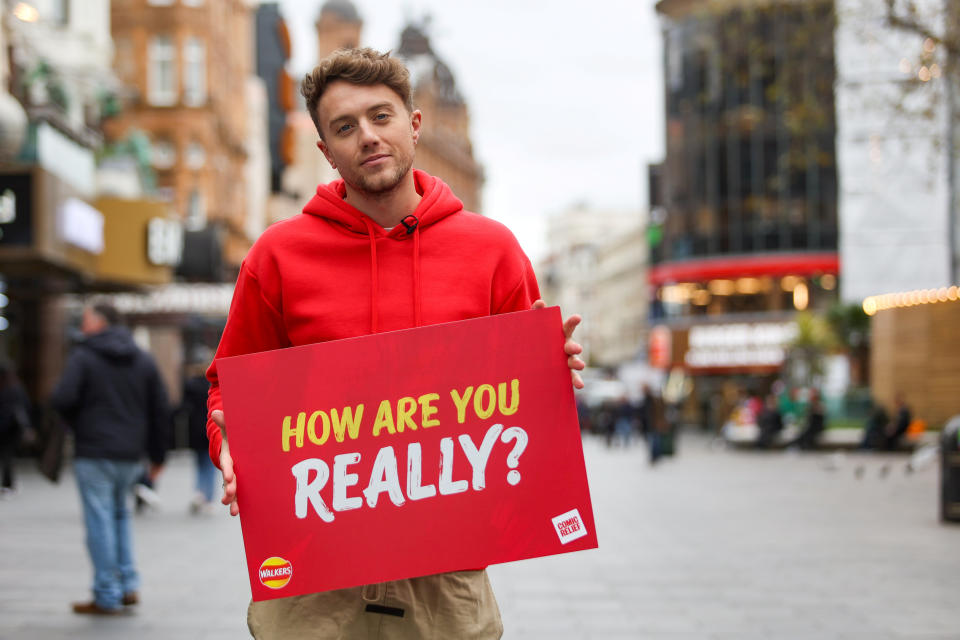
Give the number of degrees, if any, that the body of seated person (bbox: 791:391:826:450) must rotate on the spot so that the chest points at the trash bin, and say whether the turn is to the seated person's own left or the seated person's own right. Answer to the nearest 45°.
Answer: approximately 90° to the seated person's own left

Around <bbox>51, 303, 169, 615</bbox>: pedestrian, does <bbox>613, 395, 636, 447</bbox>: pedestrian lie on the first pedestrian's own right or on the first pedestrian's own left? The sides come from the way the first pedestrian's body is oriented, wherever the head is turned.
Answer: on the first pedestrian's own right

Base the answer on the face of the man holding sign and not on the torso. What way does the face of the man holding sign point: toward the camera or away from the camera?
toward the camera

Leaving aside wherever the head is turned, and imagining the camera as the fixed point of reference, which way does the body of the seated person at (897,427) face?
to the viewer's left

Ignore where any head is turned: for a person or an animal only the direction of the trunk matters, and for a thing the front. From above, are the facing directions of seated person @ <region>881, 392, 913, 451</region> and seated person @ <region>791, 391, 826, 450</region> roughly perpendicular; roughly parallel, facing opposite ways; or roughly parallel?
roughly parallel

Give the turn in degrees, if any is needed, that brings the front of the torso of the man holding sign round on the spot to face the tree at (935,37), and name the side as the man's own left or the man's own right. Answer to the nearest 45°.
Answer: approximately 135° to the man's own left

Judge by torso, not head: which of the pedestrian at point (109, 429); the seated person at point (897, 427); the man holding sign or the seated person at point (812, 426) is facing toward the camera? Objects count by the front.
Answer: the man holding sign

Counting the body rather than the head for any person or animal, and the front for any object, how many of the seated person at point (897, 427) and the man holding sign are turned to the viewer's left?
1
